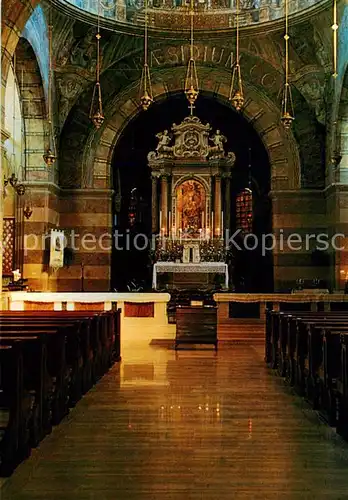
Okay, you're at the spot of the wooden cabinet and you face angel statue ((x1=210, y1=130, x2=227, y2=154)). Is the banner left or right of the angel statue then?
left

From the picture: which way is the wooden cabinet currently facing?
toward the camera

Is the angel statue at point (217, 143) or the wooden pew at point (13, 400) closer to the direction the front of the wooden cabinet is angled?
the wooden pew

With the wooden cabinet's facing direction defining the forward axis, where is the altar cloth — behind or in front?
behind

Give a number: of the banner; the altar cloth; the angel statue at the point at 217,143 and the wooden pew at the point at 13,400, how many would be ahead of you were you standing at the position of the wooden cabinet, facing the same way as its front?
1

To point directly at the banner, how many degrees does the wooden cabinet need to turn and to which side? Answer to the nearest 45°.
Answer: approximately 135° to its right

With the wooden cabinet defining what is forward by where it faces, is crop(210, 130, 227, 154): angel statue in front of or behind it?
behind

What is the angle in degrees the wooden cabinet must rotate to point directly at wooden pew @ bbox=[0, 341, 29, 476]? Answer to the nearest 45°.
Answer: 0° — it already faces it
